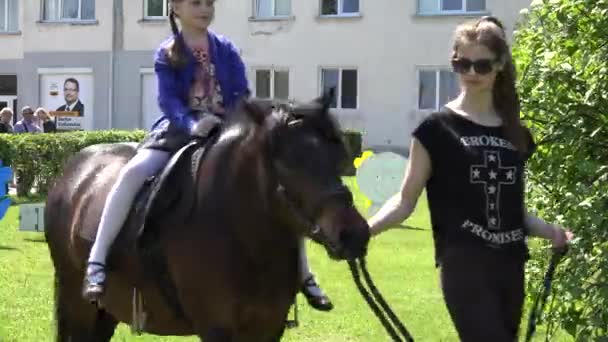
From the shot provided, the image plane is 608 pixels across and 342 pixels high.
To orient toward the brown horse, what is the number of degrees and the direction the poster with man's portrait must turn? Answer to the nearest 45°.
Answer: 0° — it already faces it

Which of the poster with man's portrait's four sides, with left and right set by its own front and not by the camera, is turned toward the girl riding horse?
front

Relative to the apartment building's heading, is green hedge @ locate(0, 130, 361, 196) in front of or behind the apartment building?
in front

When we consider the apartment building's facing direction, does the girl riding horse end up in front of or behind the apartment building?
in front

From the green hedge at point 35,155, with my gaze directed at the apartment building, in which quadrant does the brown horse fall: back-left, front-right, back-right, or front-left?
back-right

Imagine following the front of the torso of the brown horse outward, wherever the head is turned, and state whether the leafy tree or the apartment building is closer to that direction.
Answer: the leafy tree

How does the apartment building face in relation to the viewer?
toward the camera

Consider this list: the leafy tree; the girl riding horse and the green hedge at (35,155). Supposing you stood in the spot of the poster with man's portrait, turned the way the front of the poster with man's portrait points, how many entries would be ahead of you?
3

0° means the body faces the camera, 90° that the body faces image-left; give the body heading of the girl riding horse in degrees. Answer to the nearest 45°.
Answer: approximately 315°

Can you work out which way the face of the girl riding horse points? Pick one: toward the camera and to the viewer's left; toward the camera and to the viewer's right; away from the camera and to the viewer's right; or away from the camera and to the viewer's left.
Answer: toward the camera and to the viewer's right

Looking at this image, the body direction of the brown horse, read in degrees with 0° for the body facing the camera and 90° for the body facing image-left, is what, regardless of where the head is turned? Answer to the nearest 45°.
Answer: approximately 315°

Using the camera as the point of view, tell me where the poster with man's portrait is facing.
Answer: facing the viewer

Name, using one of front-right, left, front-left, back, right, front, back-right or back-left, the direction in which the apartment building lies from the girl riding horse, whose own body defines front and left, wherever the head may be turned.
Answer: back-left
